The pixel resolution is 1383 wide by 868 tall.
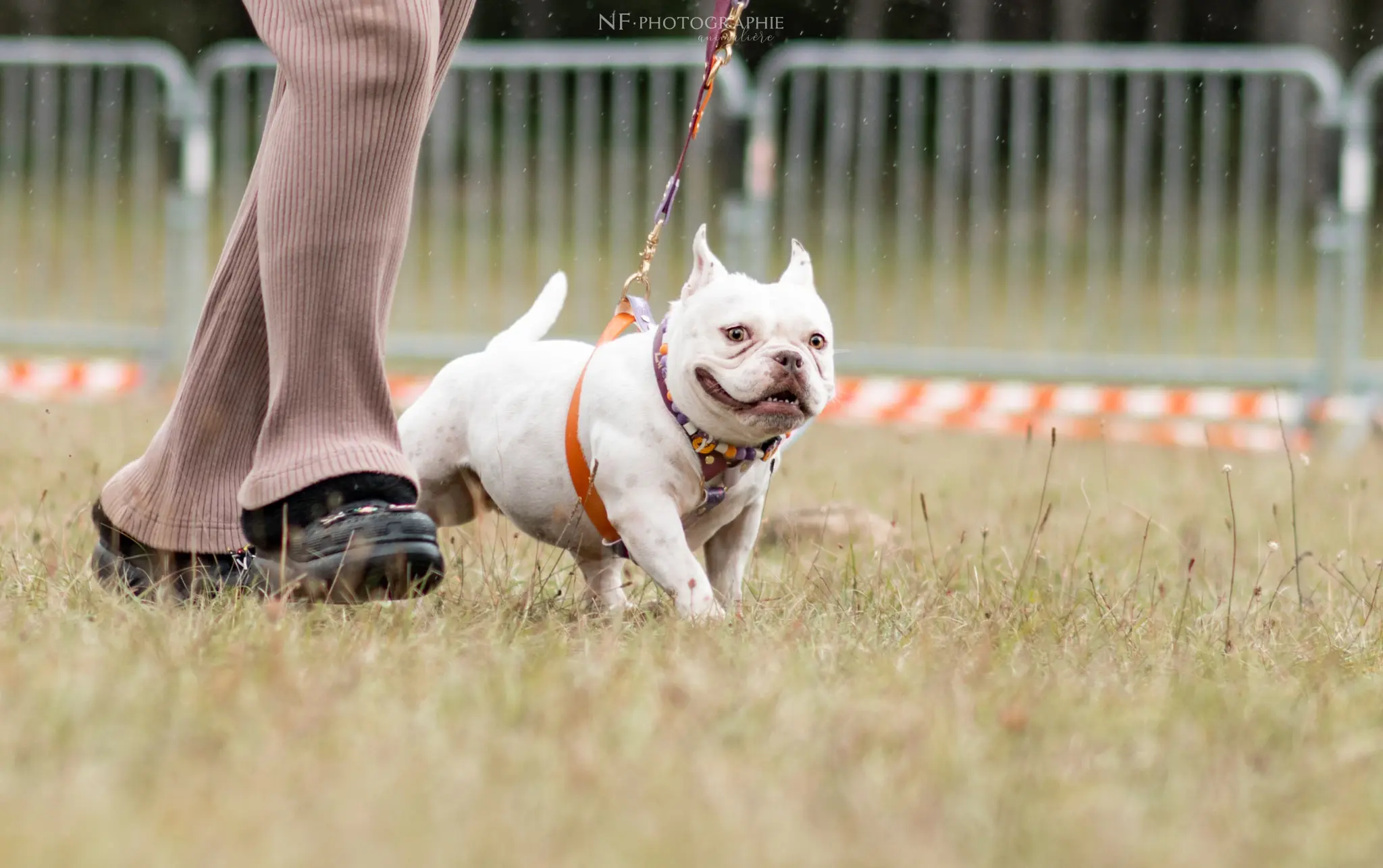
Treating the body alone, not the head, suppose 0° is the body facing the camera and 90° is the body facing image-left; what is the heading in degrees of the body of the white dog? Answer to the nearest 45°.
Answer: approximately 315°

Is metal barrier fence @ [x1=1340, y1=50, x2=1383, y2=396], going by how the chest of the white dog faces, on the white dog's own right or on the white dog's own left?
on the white dog's own left

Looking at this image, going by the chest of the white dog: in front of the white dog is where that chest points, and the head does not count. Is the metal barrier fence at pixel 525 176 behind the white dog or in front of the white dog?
behind

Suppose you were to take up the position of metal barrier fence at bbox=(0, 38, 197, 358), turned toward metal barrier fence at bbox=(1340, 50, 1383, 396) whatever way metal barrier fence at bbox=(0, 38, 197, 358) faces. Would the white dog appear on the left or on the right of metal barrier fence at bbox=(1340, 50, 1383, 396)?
right

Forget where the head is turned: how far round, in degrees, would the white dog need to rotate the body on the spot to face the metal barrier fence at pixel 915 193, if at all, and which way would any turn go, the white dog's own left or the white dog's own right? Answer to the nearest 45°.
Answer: approximately 135° to the white dog's own left
